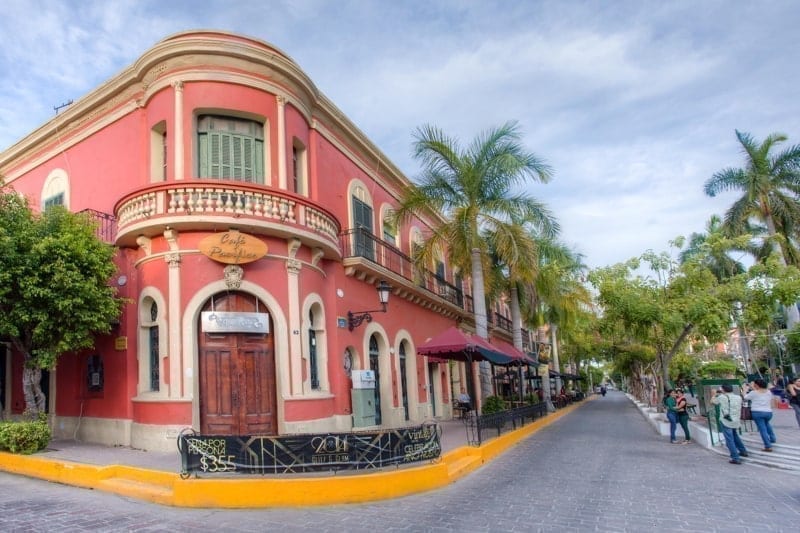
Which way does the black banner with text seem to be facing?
toward the camera

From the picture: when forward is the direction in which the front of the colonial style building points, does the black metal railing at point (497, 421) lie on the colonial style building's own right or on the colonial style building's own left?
on the colonial style building's own left

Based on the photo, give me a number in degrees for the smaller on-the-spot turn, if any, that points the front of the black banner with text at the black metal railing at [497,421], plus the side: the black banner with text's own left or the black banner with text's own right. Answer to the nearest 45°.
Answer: approximately 135° to the black banner with text's own left

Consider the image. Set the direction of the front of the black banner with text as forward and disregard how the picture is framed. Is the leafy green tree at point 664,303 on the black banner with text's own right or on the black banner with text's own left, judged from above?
on the black banner with text's own left

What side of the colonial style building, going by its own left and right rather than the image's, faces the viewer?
front

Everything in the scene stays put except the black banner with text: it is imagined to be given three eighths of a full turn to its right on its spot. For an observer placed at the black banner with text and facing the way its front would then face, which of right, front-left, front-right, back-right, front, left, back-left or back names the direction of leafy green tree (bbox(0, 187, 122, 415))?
front

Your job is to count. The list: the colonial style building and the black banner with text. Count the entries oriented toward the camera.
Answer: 2

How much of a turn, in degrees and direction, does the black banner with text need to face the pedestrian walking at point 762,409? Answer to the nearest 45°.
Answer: approximately 90° to its left
